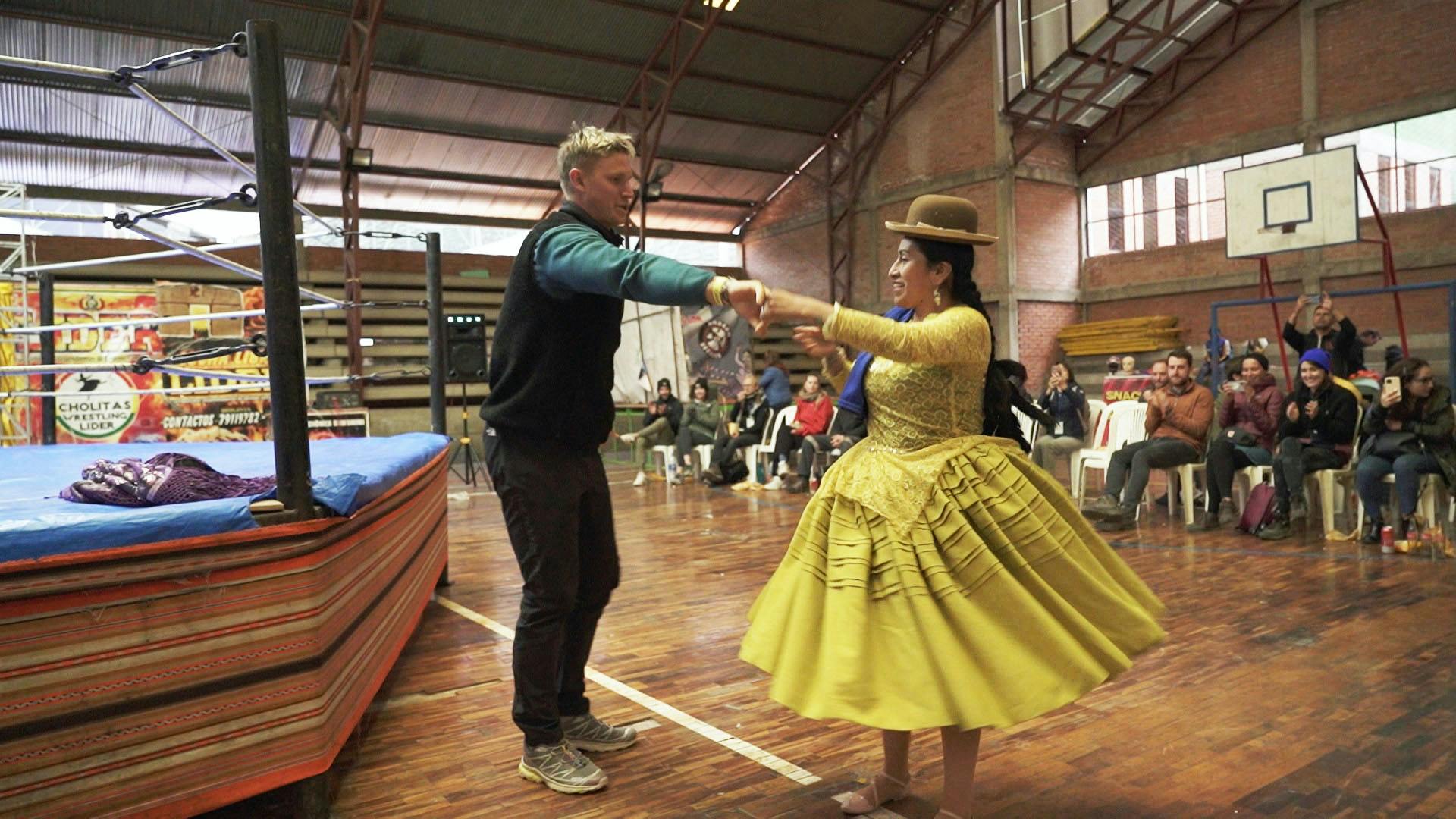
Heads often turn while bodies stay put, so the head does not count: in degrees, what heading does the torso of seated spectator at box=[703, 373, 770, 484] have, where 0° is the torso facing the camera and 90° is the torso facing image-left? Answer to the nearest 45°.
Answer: approximately 45°

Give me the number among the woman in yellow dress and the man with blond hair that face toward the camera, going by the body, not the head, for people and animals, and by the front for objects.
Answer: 0

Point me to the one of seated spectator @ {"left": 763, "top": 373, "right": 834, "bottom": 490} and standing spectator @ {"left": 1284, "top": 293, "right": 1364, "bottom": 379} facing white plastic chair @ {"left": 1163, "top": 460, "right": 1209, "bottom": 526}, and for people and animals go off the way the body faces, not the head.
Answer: standing spectator @ {"left": 1284, "top": 293, "right": 1364, "bottom": 379}

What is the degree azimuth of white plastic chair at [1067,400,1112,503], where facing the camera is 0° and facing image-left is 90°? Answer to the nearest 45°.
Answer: approximately 45°

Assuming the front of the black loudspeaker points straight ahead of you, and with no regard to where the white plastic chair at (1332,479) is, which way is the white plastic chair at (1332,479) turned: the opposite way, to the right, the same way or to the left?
to the right

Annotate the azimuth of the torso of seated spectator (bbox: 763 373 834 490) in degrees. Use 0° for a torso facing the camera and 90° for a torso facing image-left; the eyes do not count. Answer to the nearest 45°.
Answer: approximately 45°

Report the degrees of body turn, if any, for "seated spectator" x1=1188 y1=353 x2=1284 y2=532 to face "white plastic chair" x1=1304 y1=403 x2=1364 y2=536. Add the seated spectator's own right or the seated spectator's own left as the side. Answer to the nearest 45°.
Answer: approximately 90° to the seated spectator's own left

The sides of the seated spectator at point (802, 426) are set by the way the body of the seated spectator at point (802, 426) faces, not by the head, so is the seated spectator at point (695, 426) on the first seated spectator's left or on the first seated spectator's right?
on the first seated spectator's right

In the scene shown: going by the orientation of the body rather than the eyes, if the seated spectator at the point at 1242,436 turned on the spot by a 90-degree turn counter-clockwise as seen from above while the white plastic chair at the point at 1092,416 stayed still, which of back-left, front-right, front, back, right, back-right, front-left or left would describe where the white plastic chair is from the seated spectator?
back

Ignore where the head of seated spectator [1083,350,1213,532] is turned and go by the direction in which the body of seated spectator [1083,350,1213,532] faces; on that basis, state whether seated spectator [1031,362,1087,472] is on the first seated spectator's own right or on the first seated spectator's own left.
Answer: on the first seated spectator's own right

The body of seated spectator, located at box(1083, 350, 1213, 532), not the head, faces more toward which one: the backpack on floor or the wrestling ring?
the wrestling ring

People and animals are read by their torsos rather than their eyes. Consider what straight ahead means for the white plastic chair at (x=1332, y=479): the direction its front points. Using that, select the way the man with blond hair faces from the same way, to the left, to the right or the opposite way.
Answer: the opposite way

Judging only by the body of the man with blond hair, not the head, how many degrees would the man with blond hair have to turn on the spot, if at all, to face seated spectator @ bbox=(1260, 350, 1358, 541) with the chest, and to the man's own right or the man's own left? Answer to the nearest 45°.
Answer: approximately 45° to the man's own left

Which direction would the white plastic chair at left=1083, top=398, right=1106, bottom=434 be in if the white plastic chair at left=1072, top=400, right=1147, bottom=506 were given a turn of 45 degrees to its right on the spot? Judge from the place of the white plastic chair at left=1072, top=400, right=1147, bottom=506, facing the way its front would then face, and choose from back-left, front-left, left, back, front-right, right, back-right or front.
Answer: right

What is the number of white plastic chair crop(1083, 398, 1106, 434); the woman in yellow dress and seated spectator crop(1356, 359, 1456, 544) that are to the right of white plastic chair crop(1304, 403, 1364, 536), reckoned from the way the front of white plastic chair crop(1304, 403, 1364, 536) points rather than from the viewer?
1

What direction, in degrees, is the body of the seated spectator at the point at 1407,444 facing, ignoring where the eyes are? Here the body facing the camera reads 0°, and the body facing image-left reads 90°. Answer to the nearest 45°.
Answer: approximately 45°

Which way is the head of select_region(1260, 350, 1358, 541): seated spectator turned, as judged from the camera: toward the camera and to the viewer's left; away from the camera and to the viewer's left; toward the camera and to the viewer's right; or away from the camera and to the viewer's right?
toward the camera and to the viewer's left
